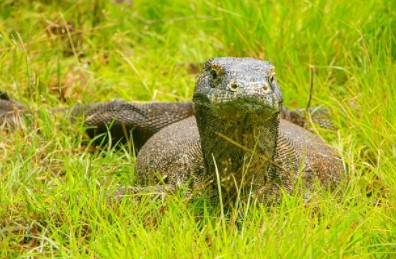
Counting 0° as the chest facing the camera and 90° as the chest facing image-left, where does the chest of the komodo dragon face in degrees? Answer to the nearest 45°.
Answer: approximately 0°
